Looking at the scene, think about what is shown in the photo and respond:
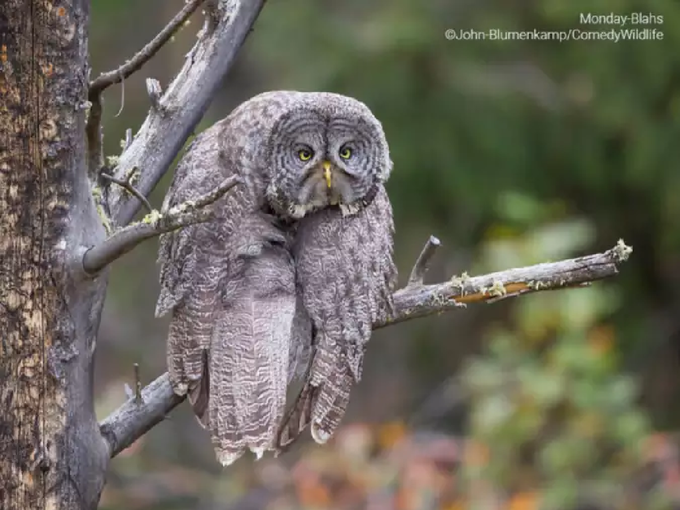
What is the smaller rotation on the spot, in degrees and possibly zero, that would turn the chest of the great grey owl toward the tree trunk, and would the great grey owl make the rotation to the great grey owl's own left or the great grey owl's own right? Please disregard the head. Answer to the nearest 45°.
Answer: approximately 45° to the great grey owl's own right
